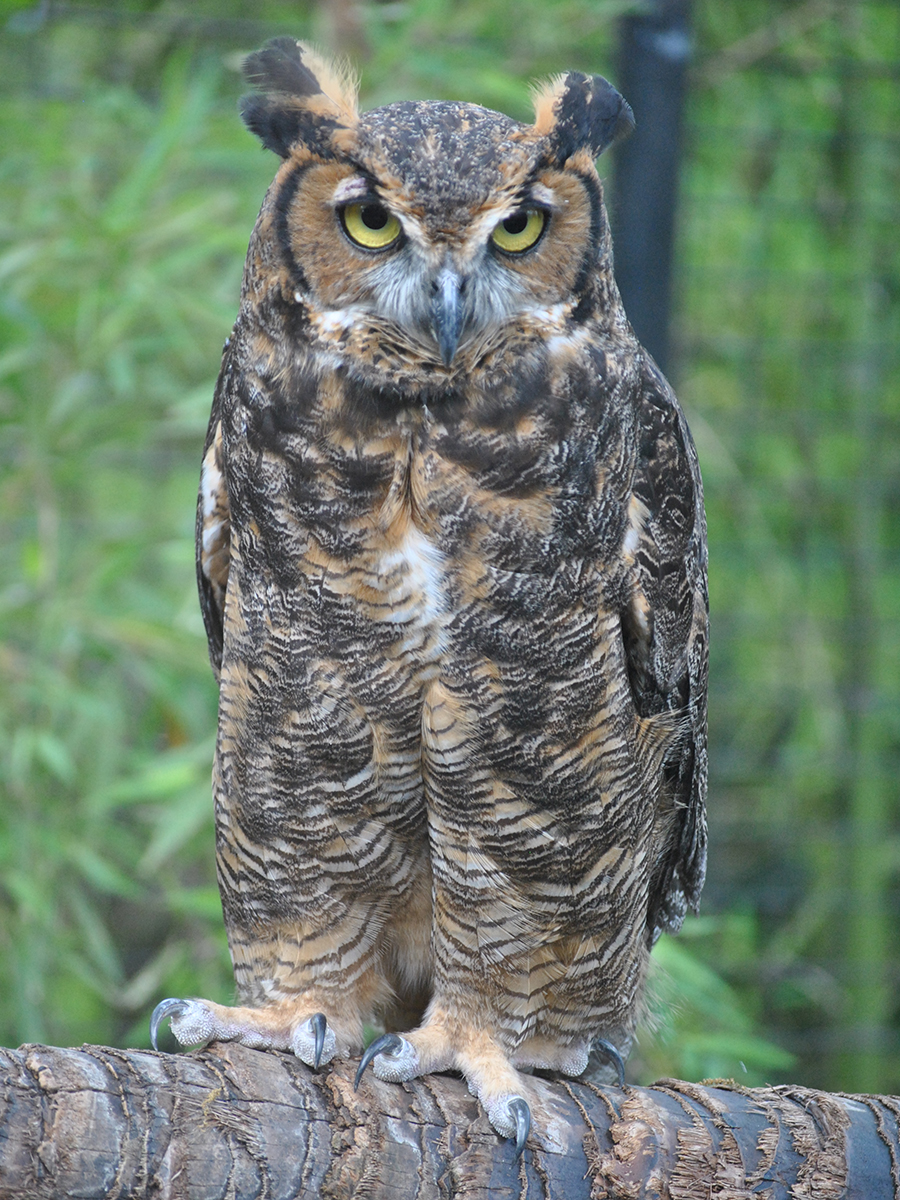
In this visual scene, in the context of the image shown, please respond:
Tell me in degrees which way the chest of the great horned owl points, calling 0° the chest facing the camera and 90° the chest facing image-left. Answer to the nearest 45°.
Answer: approximately 0°
